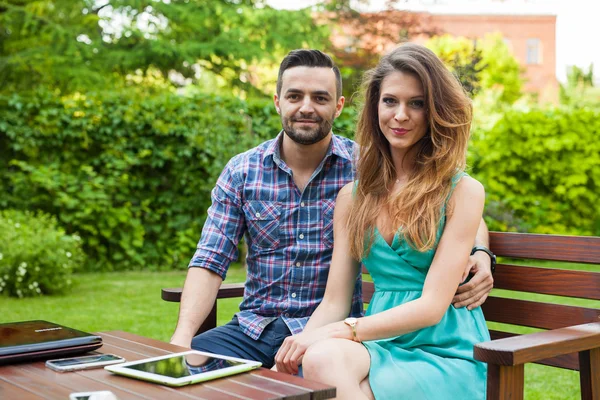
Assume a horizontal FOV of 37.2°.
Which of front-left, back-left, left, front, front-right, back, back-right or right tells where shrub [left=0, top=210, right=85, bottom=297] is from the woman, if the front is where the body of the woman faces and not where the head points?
right

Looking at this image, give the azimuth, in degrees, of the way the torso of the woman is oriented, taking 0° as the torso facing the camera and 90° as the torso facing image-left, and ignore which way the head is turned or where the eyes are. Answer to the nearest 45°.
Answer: approximately 45°

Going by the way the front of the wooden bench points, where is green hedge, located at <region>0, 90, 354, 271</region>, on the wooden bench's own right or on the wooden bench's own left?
on the wooden bench's own right

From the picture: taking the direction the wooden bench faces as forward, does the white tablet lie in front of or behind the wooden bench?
in front

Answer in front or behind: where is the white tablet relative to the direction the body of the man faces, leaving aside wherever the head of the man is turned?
in front

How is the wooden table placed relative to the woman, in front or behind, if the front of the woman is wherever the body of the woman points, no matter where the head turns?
in front

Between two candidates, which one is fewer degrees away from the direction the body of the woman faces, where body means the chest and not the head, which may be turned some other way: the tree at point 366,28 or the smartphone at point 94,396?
the smartphone

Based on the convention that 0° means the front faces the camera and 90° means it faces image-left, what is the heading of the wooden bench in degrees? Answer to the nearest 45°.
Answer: approximately 45°

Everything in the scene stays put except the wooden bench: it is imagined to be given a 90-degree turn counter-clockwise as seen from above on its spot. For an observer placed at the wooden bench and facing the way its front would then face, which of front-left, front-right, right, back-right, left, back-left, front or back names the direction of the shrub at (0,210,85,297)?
back

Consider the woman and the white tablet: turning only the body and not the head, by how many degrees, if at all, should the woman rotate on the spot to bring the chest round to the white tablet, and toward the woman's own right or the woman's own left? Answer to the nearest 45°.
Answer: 0° — they already face it
